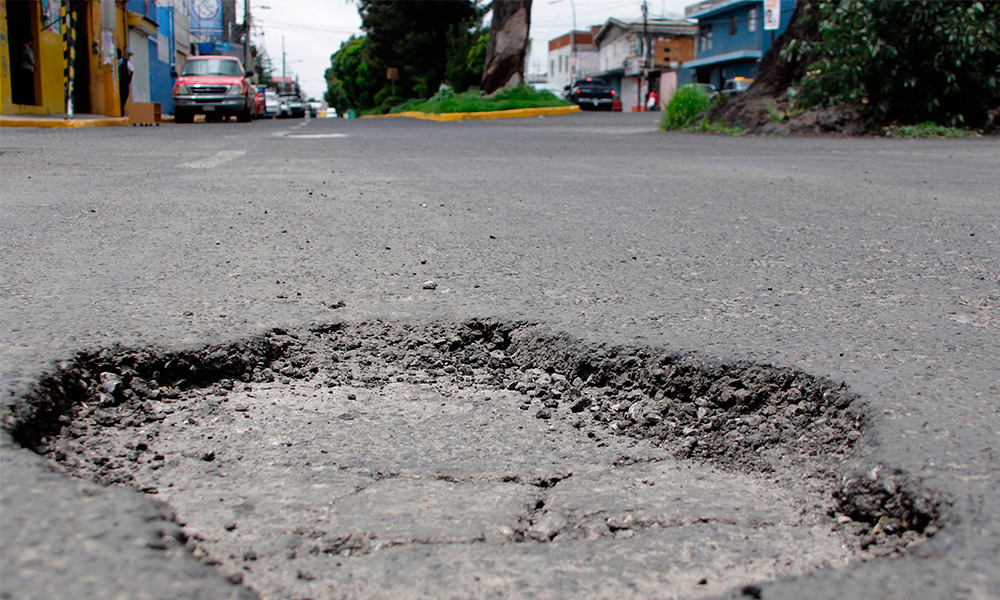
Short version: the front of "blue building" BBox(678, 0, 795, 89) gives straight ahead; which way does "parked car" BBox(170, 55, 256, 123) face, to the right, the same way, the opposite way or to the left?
to the left

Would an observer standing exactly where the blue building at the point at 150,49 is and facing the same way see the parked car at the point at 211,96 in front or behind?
in front

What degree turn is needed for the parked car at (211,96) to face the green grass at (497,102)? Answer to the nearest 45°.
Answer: approximately 90° to its left

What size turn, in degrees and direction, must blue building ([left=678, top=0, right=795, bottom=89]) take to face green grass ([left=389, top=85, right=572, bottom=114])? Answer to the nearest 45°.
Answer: approximately 45° to its left

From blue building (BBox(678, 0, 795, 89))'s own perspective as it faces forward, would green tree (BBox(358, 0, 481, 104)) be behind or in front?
in front

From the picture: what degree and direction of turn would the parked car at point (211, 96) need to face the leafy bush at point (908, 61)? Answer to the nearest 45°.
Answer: approximately 45° to its left

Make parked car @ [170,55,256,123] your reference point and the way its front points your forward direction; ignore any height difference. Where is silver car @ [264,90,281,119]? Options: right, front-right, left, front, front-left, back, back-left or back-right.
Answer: back

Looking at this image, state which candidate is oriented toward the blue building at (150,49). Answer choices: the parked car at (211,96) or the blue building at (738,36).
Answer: the blue building at (738,36)

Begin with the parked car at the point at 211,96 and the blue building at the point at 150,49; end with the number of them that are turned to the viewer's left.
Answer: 0

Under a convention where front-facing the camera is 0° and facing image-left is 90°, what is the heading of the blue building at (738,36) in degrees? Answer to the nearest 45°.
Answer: approximately 45°

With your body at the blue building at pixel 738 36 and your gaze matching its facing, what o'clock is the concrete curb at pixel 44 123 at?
The concrete curb is roughly at 11 o'clock from the blue building.

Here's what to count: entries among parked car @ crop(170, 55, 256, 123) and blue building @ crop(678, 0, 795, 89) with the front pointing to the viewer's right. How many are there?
0

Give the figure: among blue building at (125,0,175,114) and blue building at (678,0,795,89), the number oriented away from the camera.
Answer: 0

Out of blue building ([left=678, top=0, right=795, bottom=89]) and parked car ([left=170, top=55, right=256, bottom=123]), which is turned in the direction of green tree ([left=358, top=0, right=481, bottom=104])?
the blue building

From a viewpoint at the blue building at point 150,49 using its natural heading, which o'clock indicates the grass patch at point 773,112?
The grass patch is roughly at 1 o'clock from the blue building.
